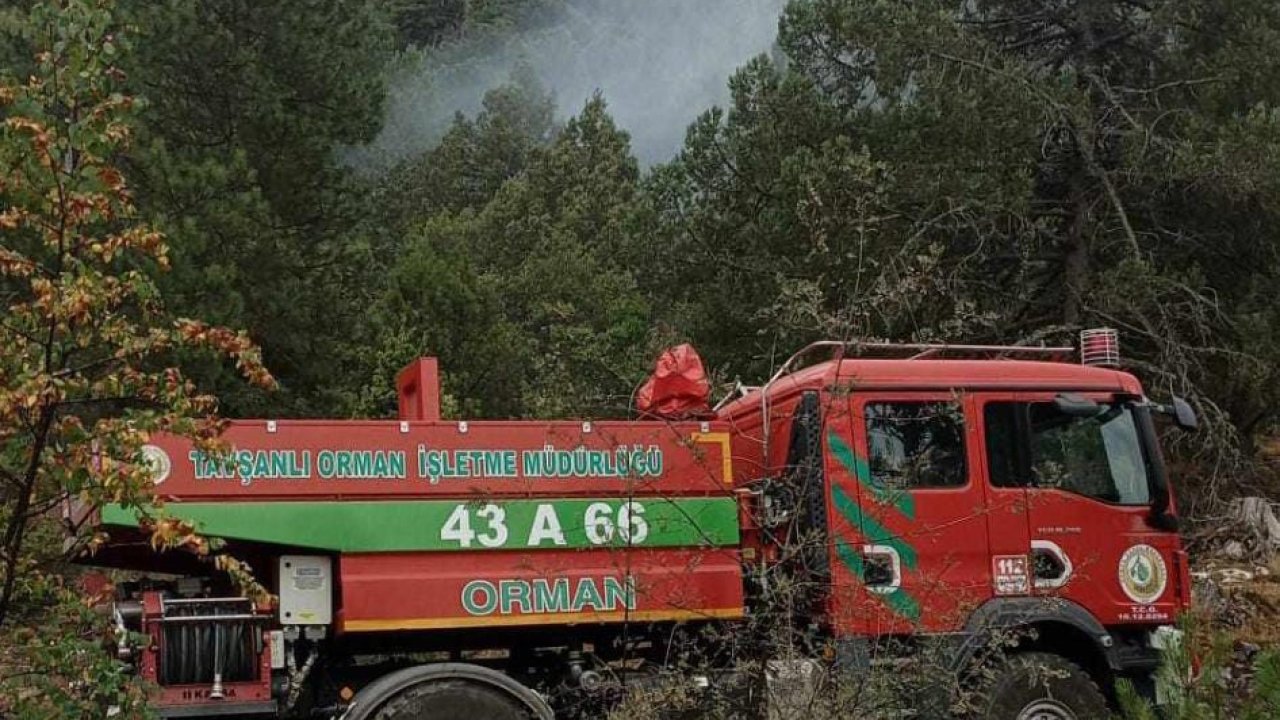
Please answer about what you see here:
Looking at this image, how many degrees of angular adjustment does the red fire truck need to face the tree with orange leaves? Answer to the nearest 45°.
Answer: approximately 135° to its right

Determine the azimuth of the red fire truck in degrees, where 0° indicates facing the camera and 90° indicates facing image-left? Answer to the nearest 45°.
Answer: approximately 270°
